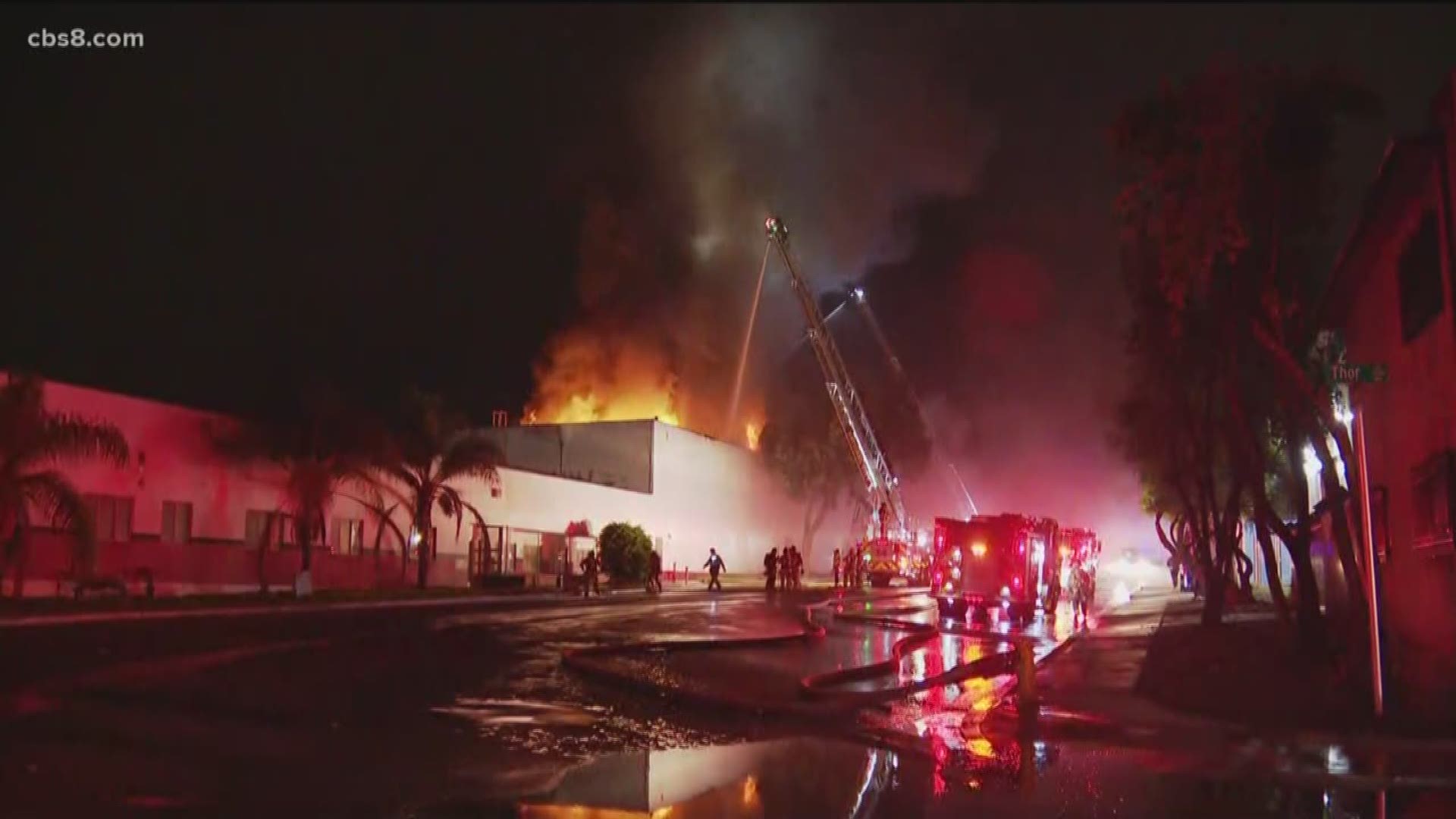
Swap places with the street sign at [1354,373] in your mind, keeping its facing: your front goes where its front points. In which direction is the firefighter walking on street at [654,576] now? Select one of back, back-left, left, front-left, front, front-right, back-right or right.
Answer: back-right

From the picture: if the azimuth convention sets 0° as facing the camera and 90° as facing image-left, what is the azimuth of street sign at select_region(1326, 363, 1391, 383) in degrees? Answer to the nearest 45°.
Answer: approximately 0°

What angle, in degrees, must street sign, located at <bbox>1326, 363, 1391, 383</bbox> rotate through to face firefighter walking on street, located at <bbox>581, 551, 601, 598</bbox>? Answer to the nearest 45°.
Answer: approximately 135° to its right

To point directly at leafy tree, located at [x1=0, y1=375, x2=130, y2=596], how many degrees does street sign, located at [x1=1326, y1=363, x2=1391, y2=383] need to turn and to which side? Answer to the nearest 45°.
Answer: approximately 90° to its right

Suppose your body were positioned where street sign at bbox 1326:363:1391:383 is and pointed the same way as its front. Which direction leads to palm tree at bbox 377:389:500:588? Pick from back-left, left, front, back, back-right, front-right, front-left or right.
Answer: back-right

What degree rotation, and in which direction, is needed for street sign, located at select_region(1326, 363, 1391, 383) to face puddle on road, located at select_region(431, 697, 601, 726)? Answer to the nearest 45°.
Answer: approximately 90° to its right
